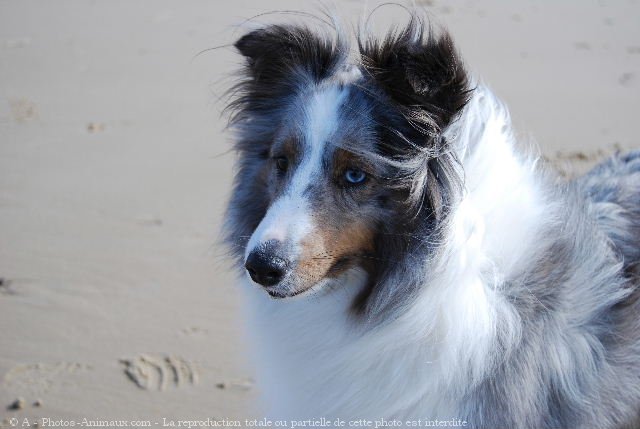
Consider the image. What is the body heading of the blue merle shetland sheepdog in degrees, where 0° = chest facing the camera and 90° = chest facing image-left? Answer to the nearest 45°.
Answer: approximately 45°
